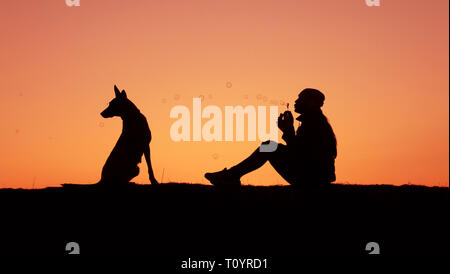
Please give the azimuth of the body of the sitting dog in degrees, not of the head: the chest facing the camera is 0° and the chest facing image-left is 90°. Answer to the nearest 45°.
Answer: approximately 270°
